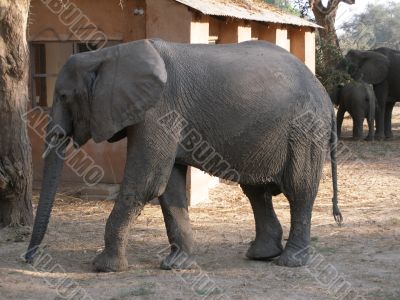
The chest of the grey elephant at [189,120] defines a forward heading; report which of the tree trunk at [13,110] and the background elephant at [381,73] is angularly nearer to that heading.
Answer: the tree trunk

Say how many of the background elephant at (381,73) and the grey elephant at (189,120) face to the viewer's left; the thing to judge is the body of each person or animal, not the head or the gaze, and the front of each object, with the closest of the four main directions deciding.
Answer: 2

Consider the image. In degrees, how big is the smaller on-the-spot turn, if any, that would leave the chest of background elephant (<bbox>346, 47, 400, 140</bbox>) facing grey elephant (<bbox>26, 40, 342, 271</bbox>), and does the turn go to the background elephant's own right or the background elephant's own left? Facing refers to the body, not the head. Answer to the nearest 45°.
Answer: approximately 90° to the background elephant's own left

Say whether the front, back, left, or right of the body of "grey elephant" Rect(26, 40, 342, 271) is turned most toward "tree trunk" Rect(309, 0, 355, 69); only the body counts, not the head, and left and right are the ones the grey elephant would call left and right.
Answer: right

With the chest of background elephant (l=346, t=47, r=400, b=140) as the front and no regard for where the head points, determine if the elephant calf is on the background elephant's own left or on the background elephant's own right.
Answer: on the background elephant's own left

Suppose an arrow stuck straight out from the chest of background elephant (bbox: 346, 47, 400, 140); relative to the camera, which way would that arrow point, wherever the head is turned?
to the viewer's left

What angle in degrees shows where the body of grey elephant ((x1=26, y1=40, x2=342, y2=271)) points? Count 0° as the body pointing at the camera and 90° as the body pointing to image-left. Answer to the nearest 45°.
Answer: approximately 90°
